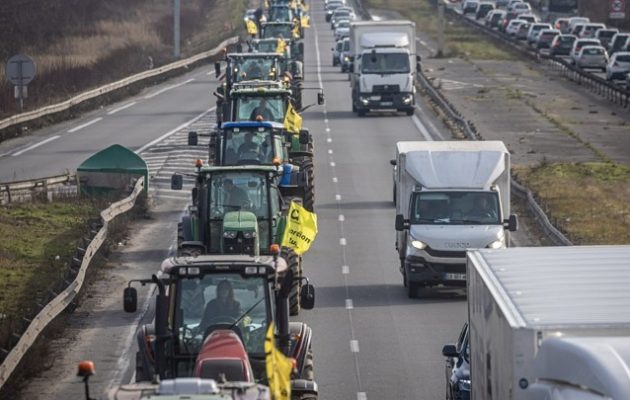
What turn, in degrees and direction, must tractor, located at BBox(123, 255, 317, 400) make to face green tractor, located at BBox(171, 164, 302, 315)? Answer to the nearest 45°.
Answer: approximately 180°

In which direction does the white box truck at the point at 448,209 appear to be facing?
toward the camera

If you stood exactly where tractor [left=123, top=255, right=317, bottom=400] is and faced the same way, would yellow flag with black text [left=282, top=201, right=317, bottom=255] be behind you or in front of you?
behind

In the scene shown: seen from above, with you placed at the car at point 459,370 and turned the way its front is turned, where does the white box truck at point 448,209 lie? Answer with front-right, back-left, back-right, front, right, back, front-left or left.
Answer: back

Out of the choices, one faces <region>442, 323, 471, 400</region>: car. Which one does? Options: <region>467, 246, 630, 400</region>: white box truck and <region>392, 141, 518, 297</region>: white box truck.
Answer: <region>392, 141, 518, 297</region>: white box truck

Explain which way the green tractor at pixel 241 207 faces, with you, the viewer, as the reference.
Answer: facing the viewer

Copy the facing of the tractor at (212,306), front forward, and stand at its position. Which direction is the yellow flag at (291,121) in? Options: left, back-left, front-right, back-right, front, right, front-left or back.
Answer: back

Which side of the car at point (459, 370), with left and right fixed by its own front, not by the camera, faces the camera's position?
front

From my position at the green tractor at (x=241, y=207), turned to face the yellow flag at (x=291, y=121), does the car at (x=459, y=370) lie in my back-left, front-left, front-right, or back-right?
back-right

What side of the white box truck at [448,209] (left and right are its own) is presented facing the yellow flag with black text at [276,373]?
front

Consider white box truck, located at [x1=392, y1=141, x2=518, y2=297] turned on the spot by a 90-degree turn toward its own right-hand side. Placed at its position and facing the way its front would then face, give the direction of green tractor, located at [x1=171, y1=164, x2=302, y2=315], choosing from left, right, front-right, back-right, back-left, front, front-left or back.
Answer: front-left

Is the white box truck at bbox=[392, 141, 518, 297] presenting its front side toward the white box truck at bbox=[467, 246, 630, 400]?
yes
